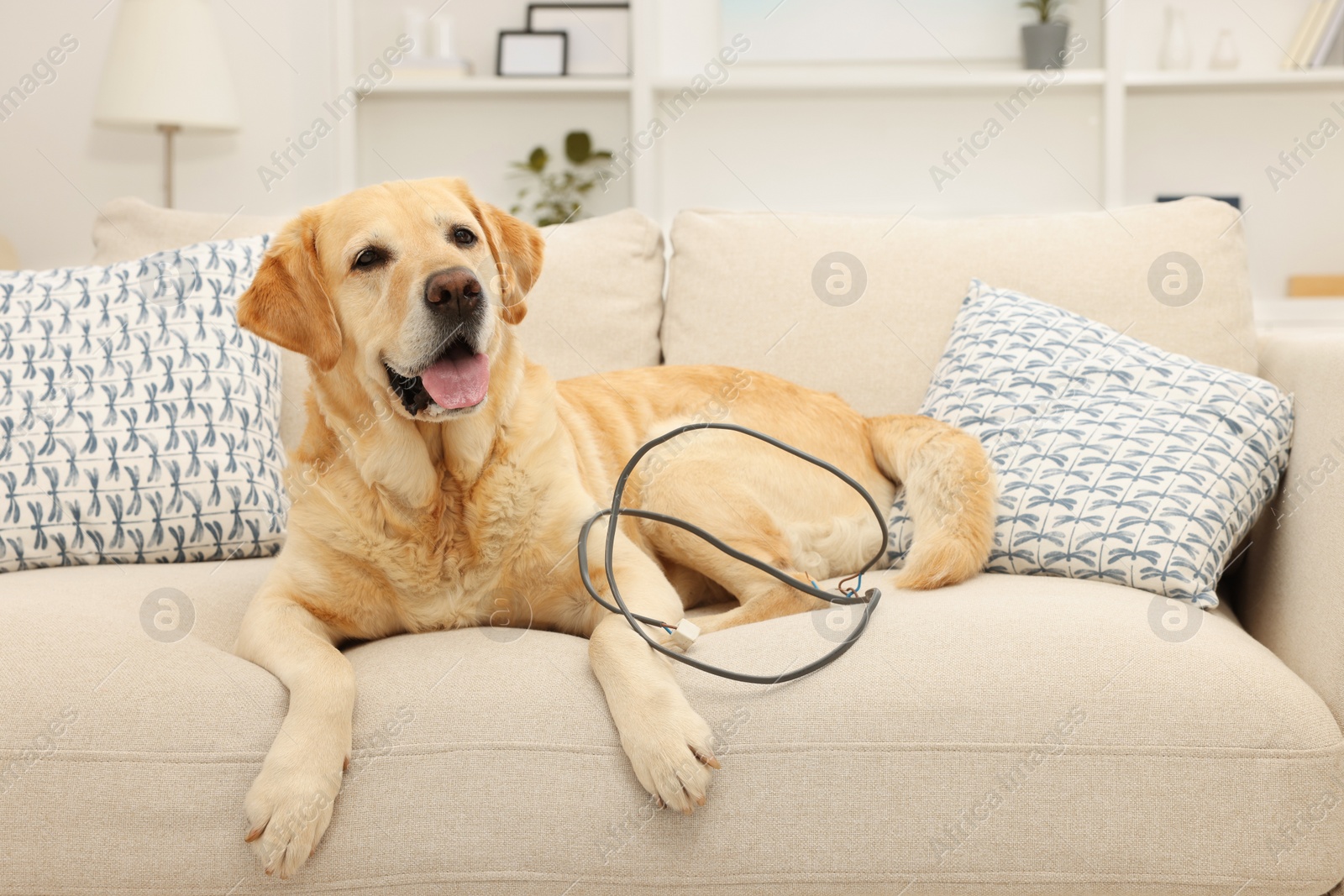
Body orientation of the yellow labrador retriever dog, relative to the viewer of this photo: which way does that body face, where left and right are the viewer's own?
facing the viewer and to the left of the viewer

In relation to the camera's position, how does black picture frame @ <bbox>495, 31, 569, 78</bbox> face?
facing the viewer

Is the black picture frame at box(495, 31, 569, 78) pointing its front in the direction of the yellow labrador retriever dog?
yes

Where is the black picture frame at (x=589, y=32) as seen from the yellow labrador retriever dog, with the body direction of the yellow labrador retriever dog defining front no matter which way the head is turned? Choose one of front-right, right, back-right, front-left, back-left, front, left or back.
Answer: back-right

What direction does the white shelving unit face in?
toward the camera

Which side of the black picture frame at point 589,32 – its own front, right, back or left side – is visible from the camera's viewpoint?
front

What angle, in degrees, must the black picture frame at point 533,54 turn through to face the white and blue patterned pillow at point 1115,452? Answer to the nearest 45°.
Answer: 0° — it already faces it

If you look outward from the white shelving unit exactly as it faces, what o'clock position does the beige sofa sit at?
The beige sofa is roughly at 12 o'clock from the white shelving unit.

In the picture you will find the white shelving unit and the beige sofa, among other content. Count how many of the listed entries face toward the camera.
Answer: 2

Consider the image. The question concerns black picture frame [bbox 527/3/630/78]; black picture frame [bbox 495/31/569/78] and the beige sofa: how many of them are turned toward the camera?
3

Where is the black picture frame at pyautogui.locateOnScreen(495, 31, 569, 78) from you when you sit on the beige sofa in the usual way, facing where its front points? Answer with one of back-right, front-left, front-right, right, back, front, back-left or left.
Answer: back
